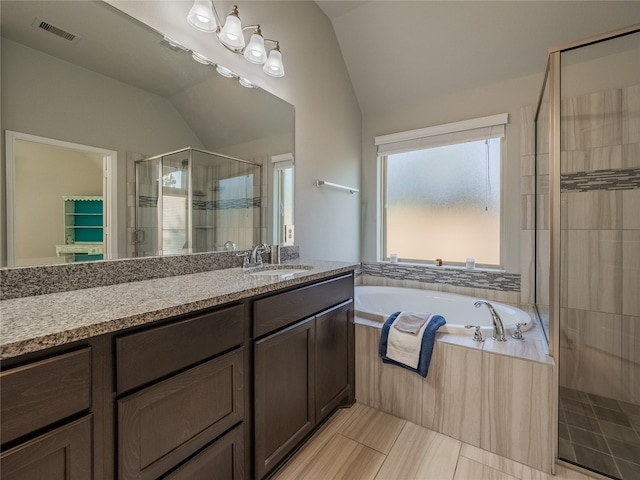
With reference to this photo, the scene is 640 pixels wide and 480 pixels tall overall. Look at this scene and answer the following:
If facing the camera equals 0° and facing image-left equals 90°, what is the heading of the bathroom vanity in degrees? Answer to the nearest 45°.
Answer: approximately 315°

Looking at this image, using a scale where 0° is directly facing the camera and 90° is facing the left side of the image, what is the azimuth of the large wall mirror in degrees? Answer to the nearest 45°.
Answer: approximately 315°

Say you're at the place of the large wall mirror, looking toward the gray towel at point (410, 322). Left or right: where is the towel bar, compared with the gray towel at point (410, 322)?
left

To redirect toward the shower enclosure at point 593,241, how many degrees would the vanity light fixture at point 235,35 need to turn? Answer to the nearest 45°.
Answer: approximately 45° to its left

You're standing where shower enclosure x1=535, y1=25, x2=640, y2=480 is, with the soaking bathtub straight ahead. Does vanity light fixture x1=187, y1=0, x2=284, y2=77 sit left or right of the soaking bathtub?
left

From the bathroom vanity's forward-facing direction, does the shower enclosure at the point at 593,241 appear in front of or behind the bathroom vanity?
in front

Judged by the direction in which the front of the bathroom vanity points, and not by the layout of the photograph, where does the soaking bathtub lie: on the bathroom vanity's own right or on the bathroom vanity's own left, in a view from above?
on the bathroom vanity's own left

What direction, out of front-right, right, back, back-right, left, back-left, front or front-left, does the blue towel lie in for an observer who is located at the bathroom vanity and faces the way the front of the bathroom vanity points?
front-left

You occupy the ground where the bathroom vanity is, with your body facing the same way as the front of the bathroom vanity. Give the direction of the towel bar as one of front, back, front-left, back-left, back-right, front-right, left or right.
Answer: left

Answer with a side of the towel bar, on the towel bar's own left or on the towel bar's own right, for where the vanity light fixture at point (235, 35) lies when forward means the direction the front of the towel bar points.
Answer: on the towel bar's own right

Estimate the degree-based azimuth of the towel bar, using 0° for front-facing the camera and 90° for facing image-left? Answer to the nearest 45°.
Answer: approximately 315°

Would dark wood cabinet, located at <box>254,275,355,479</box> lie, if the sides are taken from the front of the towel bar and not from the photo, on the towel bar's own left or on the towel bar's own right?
on the towel bar's own right
